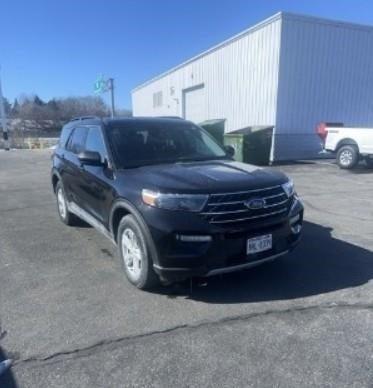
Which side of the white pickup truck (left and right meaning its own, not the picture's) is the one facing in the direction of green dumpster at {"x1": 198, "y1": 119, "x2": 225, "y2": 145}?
back

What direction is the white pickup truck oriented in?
to the viewer's right

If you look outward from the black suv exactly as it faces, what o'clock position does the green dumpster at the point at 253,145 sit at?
The green dumpster is roughly at 8 o'clock from the black suv.

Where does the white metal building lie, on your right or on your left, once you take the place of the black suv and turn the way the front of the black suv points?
on your left

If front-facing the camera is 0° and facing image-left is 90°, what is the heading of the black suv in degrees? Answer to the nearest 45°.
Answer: approximately 315°

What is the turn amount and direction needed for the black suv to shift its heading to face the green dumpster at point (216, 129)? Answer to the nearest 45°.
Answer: approximately 135° to its left

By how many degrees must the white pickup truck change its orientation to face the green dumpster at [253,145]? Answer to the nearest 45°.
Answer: approximately 180°
